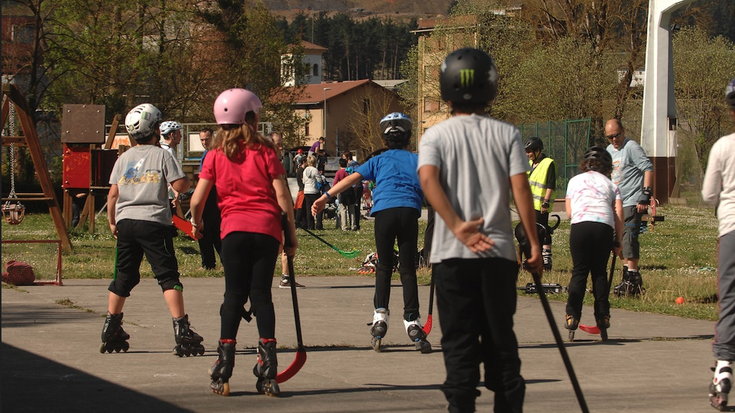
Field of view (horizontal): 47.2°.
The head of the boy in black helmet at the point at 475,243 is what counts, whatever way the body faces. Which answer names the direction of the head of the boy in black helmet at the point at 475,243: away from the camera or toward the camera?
away from the camera

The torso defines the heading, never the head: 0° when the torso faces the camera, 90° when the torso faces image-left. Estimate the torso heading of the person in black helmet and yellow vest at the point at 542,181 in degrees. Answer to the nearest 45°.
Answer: approximately 45°

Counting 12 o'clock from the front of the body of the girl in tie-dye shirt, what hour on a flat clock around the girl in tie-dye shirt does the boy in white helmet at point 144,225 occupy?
The boy in white helmet is roughly at 8 o'clock from the girl in tie-dye shirt.

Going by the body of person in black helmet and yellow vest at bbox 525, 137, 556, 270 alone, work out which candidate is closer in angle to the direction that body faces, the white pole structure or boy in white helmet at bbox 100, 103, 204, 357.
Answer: the boy in white helmet

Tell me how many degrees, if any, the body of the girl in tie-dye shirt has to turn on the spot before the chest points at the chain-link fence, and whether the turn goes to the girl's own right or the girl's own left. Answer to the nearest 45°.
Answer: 0° — they already face it

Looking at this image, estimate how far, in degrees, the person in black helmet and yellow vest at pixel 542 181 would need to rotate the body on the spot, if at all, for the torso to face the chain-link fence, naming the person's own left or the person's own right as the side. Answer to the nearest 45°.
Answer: approximately 135° to the person's own right

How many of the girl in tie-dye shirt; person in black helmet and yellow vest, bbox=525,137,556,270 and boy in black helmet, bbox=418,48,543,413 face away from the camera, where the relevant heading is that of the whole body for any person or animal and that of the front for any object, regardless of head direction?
2

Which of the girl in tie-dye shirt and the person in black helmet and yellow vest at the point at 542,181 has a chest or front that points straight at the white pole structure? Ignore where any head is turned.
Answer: the girl in tie-dye shirt

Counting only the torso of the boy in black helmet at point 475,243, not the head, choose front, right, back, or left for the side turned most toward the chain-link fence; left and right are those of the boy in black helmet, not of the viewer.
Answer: front

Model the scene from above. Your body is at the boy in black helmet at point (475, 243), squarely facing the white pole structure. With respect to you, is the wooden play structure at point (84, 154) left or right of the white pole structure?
left

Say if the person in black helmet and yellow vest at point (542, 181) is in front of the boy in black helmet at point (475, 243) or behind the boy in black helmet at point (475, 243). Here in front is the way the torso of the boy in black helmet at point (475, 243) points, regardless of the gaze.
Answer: in front

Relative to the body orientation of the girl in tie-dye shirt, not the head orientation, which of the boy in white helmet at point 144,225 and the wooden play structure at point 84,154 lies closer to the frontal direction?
the wooden play structure

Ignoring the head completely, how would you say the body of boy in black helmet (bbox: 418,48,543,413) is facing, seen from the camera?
away from the camera

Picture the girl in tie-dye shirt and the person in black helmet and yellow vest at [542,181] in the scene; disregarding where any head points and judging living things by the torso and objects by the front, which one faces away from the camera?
the girl in tie-dye shirt

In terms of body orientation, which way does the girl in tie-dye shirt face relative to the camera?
away from the camera

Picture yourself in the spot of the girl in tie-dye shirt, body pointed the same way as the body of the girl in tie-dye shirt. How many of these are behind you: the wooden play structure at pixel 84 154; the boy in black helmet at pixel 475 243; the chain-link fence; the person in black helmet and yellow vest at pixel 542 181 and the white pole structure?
1

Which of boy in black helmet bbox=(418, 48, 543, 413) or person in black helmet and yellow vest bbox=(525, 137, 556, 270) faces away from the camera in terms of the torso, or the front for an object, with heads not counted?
boy in black helmet bbox=(418, 48, 543, 413)
